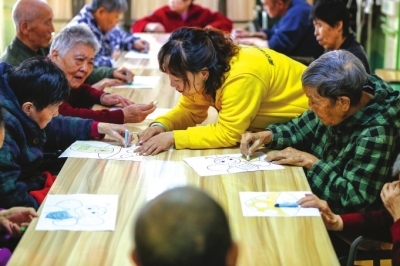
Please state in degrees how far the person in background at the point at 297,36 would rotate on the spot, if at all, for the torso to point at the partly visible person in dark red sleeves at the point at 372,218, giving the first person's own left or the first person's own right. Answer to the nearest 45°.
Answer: approximately 90° to the first person's own left

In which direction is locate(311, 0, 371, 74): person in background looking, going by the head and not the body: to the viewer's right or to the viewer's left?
to the viewer's left

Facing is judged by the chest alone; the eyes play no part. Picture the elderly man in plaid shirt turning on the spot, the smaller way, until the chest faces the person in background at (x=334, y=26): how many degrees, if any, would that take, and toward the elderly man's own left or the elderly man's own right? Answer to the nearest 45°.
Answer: approximately 90° to the elderly man's own right

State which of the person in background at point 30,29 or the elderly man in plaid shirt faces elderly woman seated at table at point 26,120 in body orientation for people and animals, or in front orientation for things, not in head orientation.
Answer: the elderly man in plaid shirt

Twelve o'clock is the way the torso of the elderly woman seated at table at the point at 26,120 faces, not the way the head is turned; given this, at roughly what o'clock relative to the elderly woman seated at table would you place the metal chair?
The metal chair is roughly at 1 o'clock from the elderly woman seated at table.

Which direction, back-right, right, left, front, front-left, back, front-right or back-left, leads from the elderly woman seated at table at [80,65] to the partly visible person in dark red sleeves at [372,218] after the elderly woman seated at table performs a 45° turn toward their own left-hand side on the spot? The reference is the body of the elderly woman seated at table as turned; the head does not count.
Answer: front-right

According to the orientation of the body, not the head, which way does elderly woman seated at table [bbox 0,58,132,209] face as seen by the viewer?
to the viewer's right

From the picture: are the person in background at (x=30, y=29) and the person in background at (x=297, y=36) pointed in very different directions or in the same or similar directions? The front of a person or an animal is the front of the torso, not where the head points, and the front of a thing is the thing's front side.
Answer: very different directions

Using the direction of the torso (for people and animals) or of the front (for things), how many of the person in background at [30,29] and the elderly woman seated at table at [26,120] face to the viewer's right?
2

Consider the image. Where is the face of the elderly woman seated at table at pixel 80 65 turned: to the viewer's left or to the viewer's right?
to the viewer's right

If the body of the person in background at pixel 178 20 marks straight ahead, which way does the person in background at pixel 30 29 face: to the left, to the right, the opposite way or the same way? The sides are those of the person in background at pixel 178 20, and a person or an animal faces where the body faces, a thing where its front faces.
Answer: to the left

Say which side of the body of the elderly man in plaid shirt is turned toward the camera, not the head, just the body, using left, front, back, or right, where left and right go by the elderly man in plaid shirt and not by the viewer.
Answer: left

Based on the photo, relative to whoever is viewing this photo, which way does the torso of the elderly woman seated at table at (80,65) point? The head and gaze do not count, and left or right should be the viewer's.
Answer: facing the viewer and to the right of the viewer

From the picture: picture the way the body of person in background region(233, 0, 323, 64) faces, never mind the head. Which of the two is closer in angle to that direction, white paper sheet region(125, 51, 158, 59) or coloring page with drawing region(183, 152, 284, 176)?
the white paper sheet

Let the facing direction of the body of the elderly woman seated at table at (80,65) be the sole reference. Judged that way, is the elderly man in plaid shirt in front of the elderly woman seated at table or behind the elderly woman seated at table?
in front

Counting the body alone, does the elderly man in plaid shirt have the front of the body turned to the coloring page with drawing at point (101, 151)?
yes

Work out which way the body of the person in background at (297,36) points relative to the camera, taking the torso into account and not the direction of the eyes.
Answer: to the viewer's left

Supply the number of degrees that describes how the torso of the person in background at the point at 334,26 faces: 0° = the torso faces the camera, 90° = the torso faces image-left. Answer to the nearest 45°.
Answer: approximately 90°
